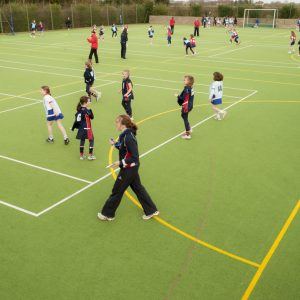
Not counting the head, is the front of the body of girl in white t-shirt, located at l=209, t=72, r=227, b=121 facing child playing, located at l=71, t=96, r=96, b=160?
no

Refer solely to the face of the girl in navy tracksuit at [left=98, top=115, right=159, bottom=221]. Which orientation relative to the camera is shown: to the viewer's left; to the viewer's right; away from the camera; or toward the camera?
to the viewer's left

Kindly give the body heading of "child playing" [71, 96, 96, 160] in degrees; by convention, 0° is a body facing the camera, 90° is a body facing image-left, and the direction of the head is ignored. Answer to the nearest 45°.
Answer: approximately 225°

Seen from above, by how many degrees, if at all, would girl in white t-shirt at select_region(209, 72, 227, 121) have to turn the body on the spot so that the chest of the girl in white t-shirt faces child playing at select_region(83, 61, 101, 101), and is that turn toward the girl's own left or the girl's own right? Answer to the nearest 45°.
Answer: approximately 45° to the girl's own left

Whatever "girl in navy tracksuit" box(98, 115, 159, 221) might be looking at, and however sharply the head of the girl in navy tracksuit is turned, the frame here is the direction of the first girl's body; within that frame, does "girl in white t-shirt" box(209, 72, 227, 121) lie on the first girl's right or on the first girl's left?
on the first girl's right

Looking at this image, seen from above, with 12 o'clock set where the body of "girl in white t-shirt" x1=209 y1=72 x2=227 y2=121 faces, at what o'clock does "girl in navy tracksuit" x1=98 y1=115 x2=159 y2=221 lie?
The girl in navy tracksuit is roughly at 8 o'clock from the girl in white t-shirt.

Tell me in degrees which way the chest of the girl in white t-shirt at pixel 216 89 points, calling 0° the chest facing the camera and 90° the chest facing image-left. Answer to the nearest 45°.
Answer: approximately 135°
